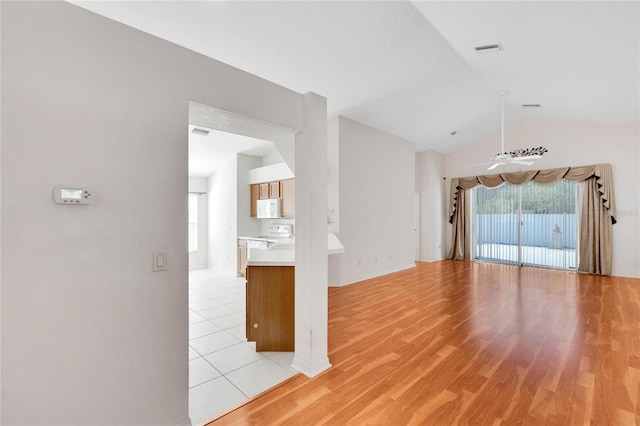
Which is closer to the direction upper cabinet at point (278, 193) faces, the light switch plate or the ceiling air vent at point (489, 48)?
the light switch plate

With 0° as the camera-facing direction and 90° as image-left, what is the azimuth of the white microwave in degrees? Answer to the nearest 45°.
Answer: approximately 45°

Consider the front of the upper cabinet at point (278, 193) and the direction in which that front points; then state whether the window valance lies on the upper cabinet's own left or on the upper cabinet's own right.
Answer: on the upper cabinet's own left

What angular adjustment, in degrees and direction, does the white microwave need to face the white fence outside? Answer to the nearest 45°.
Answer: approximately 135° to its left

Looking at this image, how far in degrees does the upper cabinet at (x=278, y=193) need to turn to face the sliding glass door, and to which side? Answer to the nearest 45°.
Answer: approximately 135° to its left

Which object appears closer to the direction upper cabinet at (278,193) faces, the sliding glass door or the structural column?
the structural column

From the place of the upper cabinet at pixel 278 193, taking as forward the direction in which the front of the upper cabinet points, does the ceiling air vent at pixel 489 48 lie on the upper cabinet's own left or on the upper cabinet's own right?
on the upper cabinet's own left

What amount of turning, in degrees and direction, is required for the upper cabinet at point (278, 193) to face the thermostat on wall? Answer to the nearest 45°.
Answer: approximately 45° to its left

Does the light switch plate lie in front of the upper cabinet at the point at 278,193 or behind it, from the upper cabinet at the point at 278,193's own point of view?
in front

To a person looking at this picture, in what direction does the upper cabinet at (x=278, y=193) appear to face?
facing the viewer and to the left of the viewer

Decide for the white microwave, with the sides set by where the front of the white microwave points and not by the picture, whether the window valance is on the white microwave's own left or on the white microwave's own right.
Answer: on the white microwave's own left

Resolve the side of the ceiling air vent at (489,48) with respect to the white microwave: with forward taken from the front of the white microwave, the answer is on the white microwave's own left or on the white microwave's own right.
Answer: on the white microwave's own left
